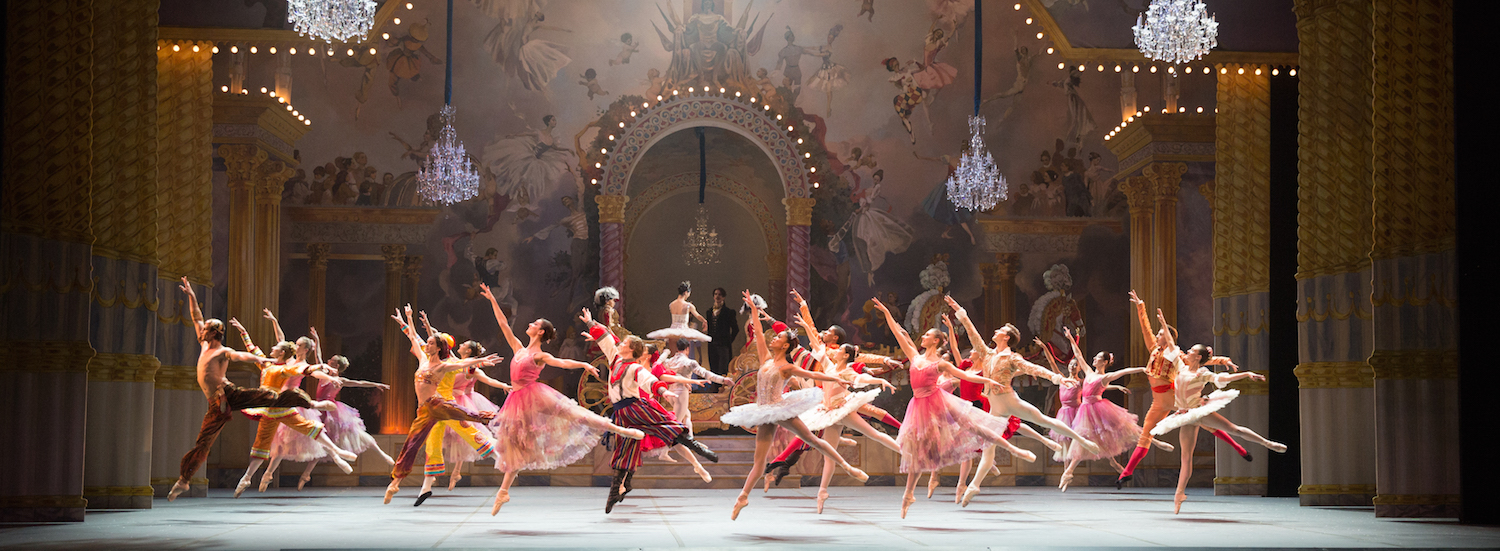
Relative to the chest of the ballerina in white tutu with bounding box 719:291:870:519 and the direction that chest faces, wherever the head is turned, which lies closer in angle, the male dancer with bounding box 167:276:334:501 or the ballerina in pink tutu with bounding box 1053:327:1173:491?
the male dancer

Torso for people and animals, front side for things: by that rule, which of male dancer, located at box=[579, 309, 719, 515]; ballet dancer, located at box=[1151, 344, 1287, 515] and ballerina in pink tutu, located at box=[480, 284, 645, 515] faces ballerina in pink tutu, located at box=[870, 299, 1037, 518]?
the ballet dancer

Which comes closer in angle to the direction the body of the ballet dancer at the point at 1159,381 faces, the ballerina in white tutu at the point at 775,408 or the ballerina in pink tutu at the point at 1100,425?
the ballerina in white tutu

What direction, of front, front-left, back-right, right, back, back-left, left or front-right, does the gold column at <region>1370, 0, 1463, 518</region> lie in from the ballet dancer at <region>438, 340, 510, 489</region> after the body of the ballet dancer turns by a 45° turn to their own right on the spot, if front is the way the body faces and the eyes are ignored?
back-left

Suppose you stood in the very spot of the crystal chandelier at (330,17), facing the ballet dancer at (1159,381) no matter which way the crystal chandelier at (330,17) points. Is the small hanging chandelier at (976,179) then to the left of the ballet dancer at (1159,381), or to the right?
left

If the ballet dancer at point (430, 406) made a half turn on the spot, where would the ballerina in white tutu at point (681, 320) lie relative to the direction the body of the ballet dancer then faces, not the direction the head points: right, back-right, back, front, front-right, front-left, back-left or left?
front

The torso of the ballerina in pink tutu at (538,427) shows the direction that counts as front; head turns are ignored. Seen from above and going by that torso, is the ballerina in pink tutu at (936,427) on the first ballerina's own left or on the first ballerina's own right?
on the first ballerina's own left

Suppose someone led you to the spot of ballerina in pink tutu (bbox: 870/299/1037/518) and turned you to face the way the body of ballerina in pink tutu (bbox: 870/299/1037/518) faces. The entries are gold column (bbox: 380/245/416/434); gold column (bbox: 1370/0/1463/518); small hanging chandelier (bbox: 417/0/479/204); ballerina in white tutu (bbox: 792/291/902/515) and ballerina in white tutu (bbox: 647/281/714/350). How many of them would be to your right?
4

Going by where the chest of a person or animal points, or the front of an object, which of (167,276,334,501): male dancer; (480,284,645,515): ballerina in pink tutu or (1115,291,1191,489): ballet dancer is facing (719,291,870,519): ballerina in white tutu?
the ballet dancer
